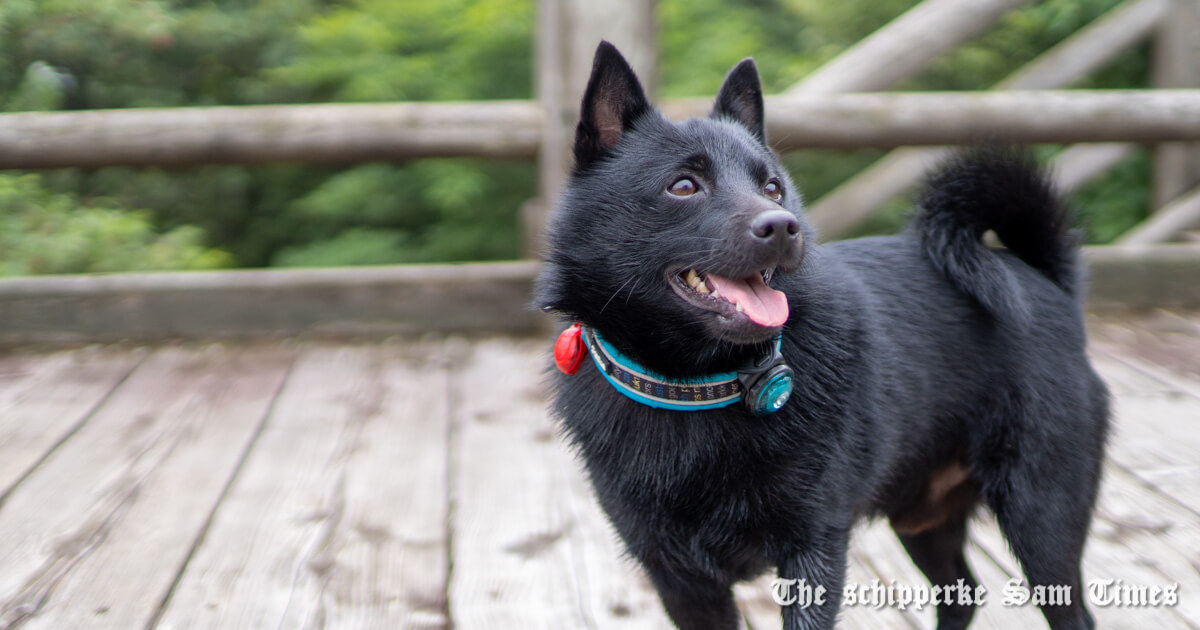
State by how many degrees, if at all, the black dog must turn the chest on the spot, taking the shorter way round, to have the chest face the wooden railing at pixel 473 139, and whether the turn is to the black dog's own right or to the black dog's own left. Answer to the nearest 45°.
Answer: approximately 90° to the black dog's own right

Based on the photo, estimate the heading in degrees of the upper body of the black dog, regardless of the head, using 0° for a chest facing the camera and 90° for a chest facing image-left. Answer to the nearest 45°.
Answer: approximately 45°
